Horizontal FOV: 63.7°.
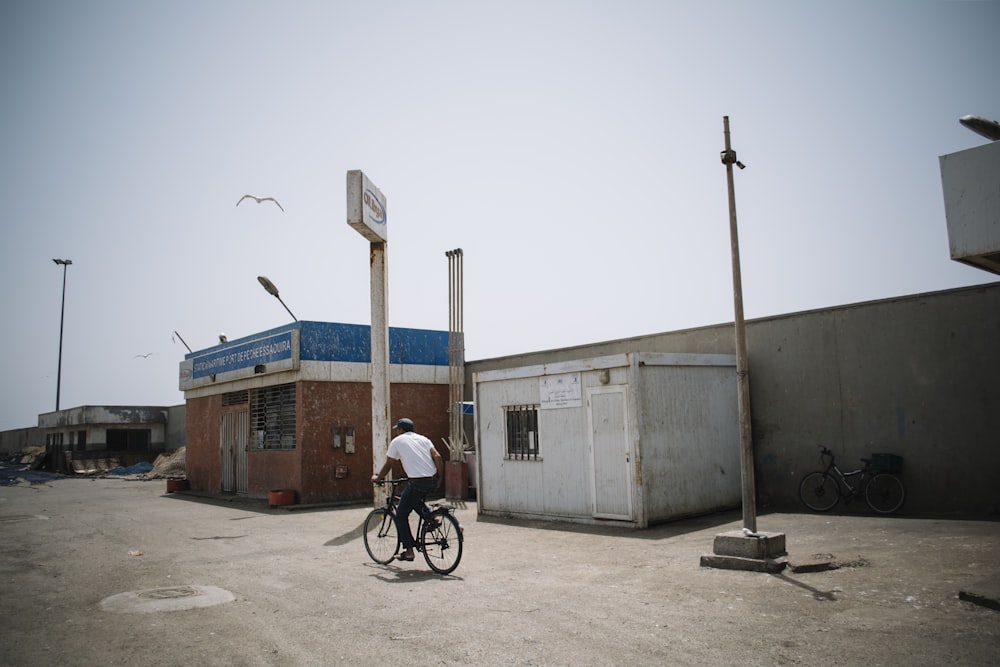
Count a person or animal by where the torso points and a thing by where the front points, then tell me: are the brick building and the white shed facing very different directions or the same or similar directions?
same or similar directions

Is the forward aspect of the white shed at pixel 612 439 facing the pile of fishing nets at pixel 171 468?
no

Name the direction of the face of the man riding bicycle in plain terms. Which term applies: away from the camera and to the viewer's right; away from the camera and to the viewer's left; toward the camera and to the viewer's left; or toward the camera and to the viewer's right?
away from the camera and to the viewer's left

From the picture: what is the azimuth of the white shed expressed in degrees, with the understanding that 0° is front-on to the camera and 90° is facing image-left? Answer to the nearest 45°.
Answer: approximately 45°

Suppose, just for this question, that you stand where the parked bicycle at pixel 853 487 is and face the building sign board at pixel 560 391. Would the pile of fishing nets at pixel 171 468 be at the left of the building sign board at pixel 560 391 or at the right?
right

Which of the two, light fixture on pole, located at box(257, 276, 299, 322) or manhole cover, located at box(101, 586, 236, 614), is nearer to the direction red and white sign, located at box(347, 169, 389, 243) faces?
the manhole cover

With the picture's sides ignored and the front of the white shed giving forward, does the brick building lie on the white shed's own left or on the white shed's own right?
on the white shed's own right

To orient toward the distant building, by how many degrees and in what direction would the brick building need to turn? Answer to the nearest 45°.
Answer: approximately 90° to its right

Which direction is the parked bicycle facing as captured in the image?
to the viewer's left

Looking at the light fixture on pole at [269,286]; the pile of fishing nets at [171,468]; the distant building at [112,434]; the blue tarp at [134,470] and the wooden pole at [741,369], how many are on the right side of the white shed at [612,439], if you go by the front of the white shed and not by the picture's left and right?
4

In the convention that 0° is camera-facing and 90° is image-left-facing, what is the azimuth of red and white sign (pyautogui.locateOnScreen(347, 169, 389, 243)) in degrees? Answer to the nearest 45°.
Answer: approximately 315°

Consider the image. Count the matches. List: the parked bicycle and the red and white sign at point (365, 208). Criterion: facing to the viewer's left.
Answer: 1

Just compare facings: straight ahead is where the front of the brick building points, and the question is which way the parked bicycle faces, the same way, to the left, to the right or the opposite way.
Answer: to the right

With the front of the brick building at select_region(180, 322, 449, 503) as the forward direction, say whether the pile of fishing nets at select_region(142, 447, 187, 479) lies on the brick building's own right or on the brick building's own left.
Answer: on the brick building's own right

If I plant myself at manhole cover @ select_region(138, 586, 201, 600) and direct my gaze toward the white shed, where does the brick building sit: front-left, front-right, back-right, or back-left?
front-left

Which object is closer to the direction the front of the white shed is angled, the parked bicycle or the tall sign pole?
the tall sign pole
